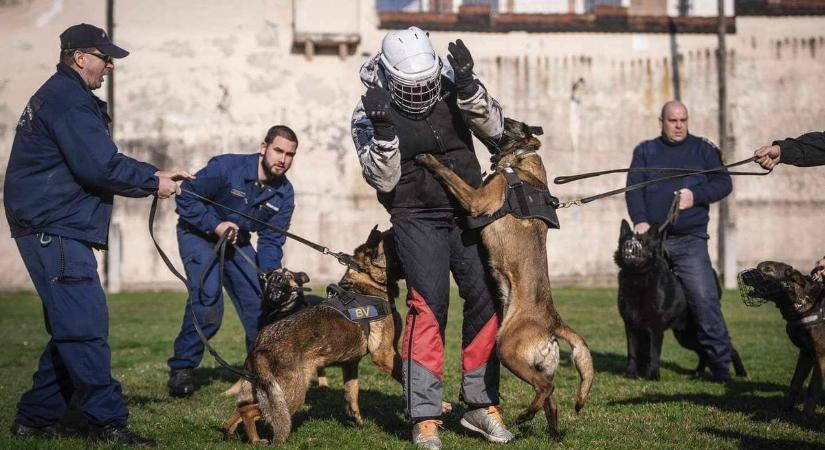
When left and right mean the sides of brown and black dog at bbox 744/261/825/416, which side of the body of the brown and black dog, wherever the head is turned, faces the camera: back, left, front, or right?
left

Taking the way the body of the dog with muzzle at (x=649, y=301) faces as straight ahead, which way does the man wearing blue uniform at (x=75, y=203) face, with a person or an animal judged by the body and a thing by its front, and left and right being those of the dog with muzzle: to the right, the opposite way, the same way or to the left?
the opposite way

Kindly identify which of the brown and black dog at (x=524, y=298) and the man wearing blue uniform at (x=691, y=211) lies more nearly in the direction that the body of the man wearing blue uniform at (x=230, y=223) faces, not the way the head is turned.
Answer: the brown and black dog

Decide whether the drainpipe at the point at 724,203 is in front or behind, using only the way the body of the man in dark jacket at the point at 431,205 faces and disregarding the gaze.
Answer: behind

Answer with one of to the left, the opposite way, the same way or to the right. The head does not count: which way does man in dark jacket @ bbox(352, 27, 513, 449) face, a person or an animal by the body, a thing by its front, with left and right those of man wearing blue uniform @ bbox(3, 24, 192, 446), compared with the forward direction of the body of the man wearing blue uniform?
to the right

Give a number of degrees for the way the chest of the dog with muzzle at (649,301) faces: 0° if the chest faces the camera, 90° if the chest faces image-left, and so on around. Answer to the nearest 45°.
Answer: approximately 45°

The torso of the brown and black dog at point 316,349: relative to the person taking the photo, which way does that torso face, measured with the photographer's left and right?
facing away from the viewer and to the right of the viewer

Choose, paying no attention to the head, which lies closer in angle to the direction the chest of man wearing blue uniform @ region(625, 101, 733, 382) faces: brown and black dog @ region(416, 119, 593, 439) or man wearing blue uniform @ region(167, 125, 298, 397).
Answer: the brown and black dog

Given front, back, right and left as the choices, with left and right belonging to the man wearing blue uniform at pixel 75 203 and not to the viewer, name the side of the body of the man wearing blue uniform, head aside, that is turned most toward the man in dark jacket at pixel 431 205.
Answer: front

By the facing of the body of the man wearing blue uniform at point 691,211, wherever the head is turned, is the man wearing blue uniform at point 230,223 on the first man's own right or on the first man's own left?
on the first man's own right

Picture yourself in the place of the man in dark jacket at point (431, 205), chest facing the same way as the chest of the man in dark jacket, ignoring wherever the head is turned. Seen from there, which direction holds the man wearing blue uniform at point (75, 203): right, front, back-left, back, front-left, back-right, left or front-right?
right

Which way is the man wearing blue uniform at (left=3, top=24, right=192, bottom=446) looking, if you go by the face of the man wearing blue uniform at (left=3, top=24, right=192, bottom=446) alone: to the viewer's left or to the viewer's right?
to the viewer's right

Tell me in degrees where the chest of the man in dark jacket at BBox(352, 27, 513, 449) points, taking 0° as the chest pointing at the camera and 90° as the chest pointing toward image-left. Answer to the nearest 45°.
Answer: approximately 0°
